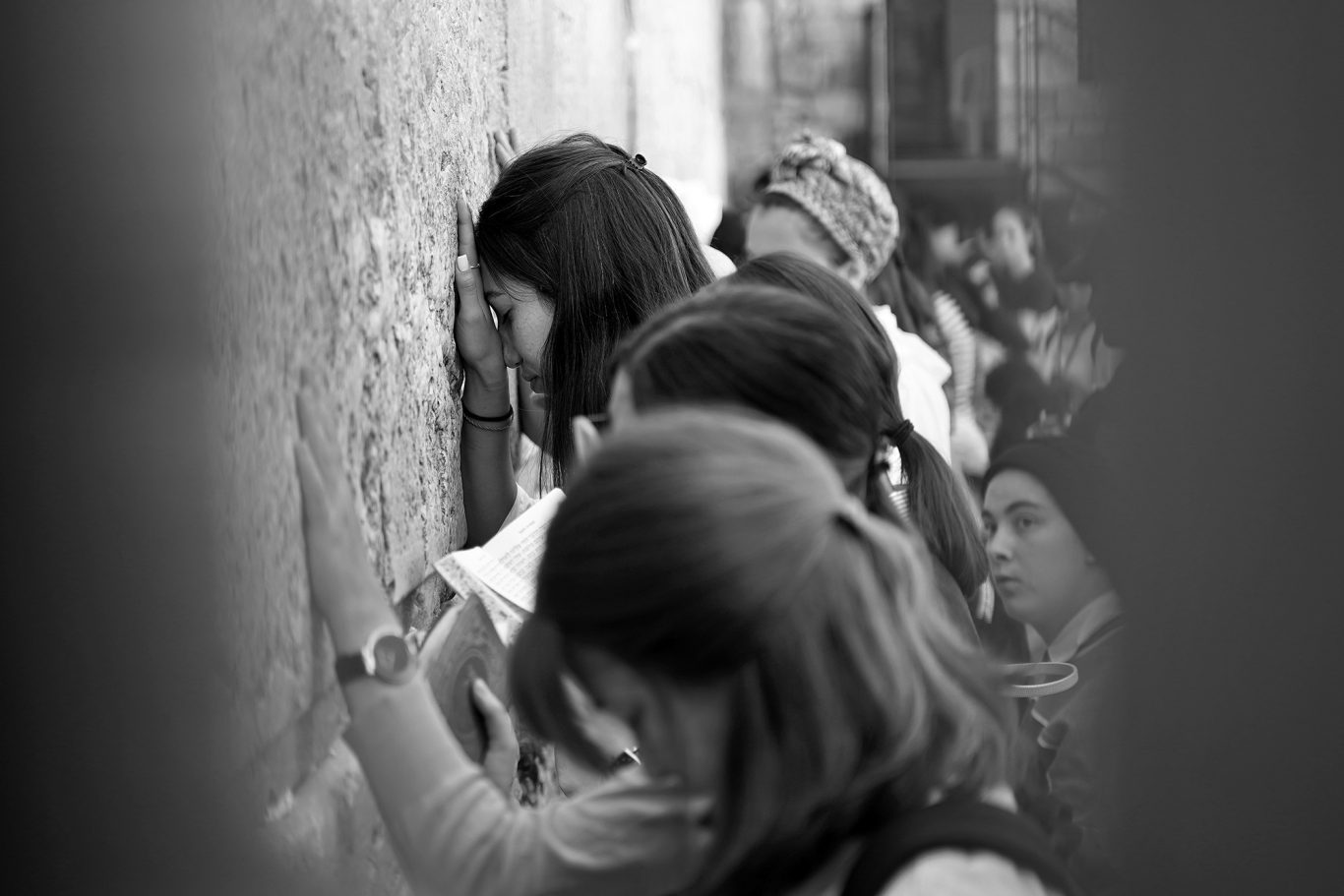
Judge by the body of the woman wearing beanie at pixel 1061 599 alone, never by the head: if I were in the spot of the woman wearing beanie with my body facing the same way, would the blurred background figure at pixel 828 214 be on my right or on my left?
on my right

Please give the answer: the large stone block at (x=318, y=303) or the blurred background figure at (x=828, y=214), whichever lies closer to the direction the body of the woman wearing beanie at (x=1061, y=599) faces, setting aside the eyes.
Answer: the large stone block

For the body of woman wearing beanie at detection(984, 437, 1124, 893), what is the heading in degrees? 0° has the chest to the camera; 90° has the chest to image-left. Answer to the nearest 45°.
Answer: approximately 45°
